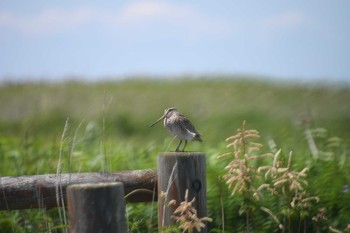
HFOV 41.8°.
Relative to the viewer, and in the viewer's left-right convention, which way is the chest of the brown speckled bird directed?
facing to the left of the viewer

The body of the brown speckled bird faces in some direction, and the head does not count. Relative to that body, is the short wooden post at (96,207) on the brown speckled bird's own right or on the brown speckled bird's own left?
on the brown speckled bird's own left
